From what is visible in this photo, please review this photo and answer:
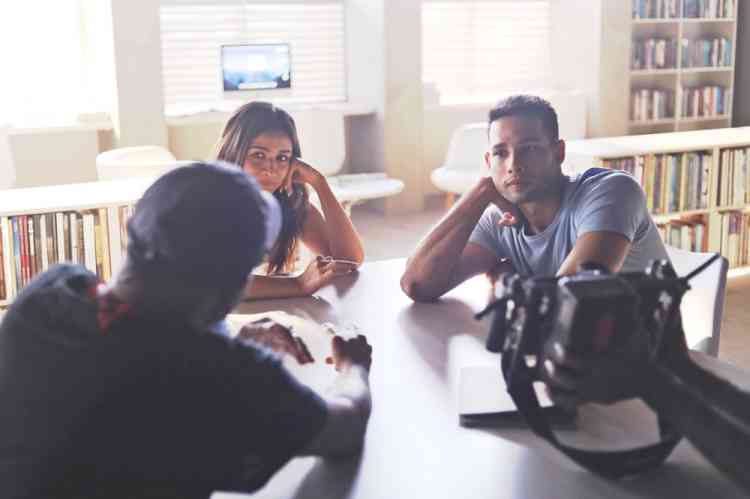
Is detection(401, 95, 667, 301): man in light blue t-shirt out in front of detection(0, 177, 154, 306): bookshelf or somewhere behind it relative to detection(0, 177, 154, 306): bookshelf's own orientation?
in front

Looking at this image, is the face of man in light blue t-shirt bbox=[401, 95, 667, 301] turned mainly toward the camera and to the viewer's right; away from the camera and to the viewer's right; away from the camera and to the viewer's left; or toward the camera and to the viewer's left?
toward the camera and to the viewer's left

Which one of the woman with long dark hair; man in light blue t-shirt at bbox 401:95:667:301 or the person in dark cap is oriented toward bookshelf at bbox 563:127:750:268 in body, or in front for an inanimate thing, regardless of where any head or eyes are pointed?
the person in dark cap

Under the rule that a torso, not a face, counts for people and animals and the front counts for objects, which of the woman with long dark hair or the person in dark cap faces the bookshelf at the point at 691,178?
the person in dark cap

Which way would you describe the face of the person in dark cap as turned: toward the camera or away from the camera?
away from the camera

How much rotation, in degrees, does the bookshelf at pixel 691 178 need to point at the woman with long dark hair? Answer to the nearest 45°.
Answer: approximately 45° to its right

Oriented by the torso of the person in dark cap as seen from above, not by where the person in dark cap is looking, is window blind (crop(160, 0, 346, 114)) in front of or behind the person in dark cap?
in front

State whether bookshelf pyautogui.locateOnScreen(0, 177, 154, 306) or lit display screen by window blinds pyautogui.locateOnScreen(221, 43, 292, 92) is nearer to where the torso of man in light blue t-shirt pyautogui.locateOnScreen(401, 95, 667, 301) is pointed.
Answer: the bookshelf

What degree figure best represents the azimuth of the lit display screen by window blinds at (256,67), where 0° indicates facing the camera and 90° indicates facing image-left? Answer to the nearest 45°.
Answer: approximately 0°
